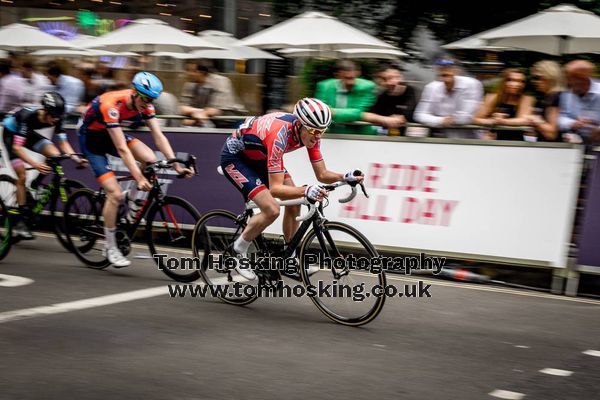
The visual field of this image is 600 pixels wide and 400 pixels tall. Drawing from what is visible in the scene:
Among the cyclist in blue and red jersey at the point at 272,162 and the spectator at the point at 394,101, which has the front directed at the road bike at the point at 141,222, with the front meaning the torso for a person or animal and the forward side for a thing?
the spectator

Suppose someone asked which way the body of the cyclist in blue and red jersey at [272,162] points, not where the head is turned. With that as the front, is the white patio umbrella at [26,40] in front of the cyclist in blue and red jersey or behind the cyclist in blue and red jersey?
behind

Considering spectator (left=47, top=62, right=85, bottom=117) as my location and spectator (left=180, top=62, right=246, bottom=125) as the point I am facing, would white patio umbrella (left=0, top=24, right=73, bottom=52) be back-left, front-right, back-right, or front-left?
back-left

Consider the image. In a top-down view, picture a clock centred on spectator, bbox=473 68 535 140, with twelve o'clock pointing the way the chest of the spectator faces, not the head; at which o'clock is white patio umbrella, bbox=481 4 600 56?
The white patio umbrella is roughly at 7 o'clock from the spectator.

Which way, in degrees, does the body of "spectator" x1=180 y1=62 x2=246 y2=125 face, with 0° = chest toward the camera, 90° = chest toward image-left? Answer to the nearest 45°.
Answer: approximately 45°

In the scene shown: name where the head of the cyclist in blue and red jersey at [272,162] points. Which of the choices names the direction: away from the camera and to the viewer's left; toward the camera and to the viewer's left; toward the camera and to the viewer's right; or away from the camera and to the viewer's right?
toward the camera and to the viewer's right

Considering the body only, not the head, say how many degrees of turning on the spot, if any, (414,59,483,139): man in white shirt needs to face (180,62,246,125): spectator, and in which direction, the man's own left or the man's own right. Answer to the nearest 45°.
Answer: approximately 135° to the man's own right

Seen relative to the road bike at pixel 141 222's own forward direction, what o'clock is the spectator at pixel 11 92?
The spectator is roughly at 7 o'clock from the road bike.

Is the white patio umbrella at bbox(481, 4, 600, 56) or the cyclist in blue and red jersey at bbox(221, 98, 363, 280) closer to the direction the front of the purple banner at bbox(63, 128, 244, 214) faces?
the cyclist in blue and red jersey

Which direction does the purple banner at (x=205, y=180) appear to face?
toward the camera

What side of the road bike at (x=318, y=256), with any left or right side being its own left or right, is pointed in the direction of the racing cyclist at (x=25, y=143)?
back

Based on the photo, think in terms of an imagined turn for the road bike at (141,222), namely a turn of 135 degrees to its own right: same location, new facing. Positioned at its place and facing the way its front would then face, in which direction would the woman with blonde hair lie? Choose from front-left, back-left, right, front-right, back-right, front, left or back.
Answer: back

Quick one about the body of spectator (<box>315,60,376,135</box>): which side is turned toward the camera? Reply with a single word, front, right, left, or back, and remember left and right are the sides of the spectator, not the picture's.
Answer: front

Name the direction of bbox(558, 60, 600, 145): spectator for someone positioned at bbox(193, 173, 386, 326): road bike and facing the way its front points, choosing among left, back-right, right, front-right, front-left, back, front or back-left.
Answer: left

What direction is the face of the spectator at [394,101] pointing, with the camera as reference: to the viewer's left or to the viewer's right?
to the viewer's left

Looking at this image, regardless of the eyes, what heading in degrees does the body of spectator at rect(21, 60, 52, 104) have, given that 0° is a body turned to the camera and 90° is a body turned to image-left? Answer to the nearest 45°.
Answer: approximately 45°

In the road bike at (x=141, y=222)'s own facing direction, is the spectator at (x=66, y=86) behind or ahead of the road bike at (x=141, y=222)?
behind

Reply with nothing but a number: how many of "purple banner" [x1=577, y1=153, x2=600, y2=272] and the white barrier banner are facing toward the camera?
2

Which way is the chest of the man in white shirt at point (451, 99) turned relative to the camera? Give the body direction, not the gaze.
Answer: toward the camera

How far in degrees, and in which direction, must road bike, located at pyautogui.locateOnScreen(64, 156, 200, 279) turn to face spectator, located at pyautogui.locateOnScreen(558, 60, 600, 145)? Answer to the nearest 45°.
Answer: approximately 45° to its left

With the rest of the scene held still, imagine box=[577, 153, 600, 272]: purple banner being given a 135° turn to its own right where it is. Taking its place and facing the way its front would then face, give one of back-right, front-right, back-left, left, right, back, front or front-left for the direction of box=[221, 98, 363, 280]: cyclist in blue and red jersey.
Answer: left
